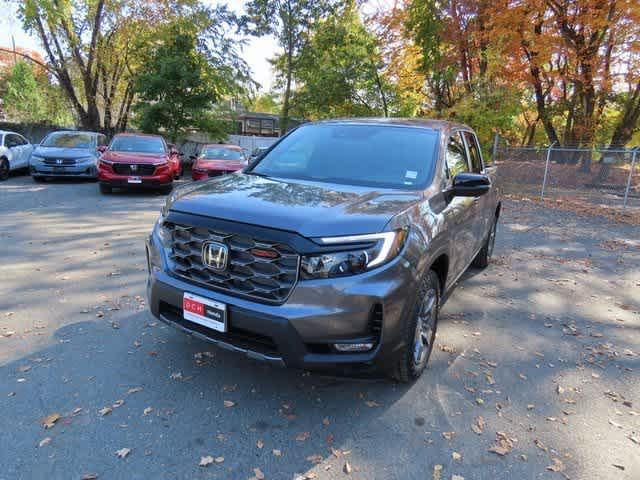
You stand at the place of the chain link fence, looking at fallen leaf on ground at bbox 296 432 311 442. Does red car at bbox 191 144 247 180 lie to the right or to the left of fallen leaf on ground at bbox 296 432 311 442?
right

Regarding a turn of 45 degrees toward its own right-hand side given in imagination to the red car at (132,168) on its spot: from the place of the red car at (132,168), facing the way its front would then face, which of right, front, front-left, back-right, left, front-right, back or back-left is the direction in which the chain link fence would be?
back-left

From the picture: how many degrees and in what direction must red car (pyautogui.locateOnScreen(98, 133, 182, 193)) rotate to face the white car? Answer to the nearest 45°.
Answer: approximately 135° to its right

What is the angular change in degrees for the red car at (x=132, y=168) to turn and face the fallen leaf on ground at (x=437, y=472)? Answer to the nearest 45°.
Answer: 0° — it already faces it

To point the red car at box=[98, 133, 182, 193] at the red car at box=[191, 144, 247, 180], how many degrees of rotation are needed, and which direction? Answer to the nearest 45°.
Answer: approximately 135° to its left

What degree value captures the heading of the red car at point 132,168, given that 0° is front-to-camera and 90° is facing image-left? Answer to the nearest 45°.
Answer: approximately 0°

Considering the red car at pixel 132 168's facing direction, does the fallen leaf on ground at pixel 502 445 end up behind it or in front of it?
in front

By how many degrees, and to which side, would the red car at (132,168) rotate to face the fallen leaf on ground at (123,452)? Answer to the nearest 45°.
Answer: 0° — it already faces it

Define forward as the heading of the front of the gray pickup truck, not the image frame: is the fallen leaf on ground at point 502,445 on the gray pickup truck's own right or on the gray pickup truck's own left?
on the gray pickup truck's own left

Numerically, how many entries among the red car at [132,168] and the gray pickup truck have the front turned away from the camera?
0
